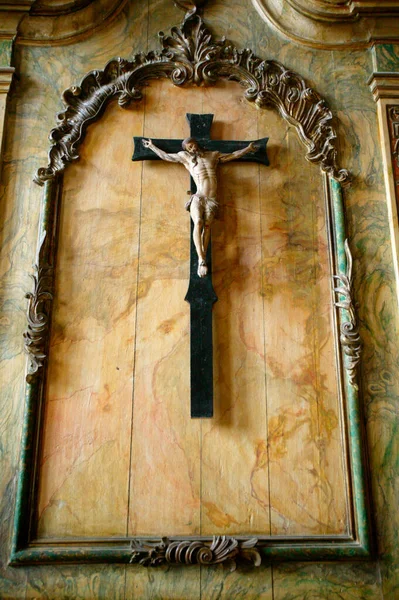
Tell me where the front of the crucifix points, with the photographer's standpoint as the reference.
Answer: facing the viewer

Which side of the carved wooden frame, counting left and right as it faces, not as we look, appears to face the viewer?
front
